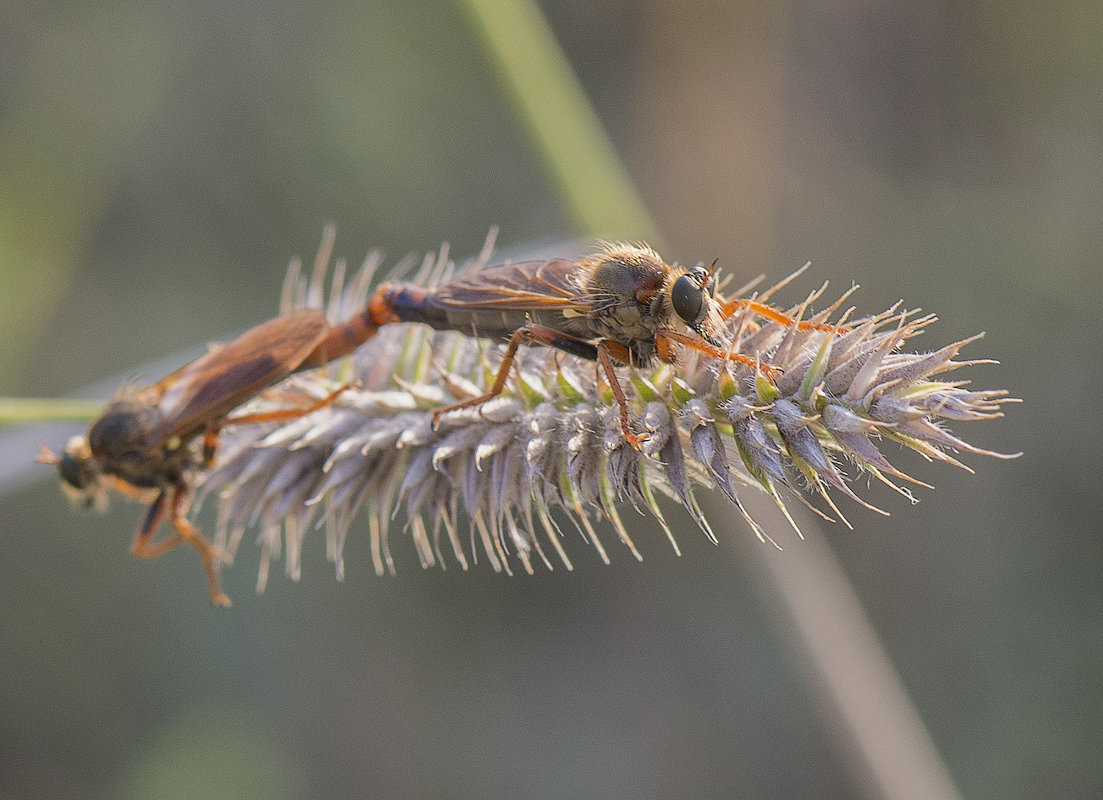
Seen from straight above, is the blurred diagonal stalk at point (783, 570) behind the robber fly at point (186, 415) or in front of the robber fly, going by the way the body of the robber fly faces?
behind

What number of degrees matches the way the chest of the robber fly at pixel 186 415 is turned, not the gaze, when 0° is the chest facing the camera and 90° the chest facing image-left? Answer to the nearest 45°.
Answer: approximately 90°

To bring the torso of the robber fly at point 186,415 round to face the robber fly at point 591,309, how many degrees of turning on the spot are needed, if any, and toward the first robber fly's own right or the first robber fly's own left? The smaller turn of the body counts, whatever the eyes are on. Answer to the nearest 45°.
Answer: approximately 135° to the first robber fly's own left

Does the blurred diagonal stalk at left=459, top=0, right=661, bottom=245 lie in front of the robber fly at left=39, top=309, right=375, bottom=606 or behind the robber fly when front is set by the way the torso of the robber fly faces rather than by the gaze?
behind
